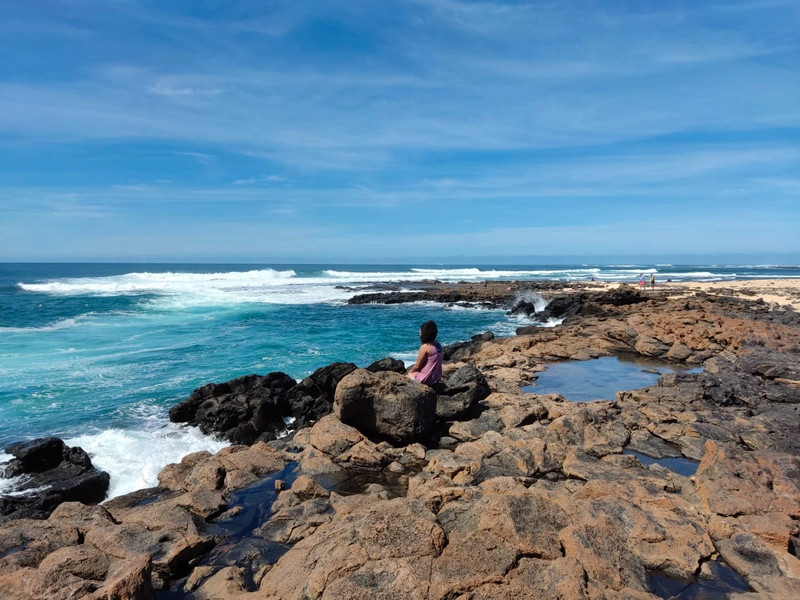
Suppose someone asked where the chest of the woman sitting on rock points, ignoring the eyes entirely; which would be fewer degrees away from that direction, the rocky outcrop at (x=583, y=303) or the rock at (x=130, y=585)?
the rocky outcrop

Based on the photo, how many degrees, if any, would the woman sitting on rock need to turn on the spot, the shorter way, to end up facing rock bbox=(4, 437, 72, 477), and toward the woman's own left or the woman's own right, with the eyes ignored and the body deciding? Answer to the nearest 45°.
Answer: approximately 45° to the woman's own left

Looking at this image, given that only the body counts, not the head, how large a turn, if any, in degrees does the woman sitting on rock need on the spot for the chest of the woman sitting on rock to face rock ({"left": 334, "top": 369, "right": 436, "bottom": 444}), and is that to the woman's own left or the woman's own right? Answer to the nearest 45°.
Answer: approximately 90° to the woman's own left

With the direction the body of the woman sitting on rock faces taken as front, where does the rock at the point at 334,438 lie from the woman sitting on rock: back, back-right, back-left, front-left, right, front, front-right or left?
left

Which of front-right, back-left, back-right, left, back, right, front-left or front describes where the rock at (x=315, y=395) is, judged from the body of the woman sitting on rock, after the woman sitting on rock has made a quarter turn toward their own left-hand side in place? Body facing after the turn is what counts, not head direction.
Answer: right

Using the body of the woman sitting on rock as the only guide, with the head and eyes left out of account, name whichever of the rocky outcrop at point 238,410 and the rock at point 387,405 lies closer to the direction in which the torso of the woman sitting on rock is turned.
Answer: the rocky outcrop

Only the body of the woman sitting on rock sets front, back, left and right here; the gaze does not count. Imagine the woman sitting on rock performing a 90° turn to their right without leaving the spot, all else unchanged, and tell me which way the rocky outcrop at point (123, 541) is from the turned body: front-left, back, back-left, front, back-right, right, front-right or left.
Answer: back

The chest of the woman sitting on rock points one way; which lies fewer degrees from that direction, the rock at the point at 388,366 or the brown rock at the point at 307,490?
the rock

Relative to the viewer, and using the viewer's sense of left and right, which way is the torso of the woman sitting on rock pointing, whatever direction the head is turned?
facing away from the viewer and to the left of the viewer

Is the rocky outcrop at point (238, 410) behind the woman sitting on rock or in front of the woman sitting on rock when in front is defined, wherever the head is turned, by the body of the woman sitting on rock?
in front

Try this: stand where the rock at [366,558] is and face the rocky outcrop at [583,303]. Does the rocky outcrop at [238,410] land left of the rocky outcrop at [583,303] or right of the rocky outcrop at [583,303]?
left

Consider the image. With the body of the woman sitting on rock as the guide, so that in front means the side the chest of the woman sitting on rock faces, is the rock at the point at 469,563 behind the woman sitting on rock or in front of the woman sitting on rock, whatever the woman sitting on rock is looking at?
behind

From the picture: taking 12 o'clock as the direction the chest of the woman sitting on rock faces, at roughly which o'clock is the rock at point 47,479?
The rock is roughly at 10 o'clock from the woman sitting on rock.

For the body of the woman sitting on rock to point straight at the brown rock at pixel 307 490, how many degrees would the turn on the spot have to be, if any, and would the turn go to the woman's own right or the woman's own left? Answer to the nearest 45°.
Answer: approximately 90° to the woman's own left
